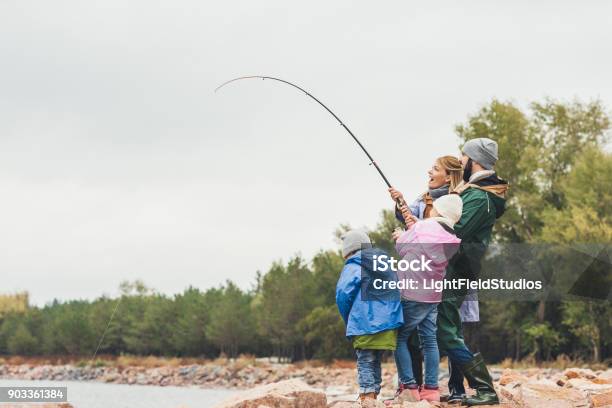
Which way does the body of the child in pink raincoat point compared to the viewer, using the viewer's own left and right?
facing away from the viewer and to the left of the viewer

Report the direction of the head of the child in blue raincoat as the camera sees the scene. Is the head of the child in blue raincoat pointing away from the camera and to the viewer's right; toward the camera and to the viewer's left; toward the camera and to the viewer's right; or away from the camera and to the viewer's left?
away from the camera and to the viewer's left

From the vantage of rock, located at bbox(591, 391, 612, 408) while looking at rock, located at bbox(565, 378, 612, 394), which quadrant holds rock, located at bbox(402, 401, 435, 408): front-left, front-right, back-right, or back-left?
back-left

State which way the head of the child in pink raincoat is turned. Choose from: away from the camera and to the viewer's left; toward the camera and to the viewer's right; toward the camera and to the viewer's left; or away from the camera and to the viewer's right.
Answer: away from the camera and to the viewer's left

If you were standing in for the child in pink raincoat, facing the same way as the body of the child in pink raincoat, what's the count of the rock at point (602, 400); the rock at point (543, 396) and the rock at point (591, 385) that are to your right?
3

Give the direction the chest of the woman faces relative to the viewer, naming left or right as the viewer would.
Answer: facing to the left of the viewer

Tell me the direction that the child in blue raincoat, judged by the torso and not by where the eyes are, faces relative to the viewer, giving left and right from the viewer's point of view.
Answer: facing away from the viewer and to the left of the viewer
